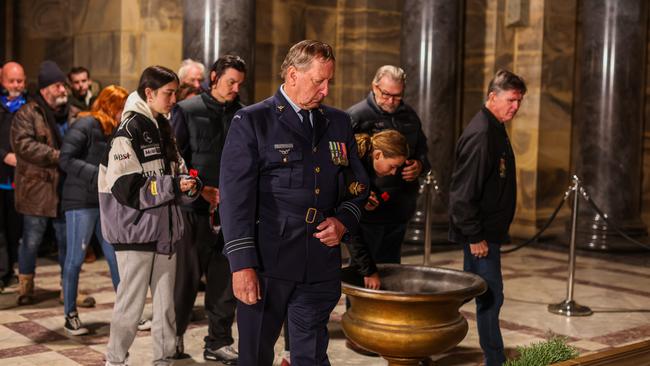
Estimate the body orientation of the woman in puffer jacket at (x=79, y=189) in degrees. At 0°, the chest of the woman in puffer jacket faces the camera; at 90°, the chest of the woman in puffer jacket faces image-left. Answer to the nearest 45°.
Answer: approximately 270°

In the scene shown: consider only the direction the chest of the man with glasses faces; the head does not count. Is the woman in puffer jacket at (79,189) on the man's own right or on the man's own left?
on the man's own right

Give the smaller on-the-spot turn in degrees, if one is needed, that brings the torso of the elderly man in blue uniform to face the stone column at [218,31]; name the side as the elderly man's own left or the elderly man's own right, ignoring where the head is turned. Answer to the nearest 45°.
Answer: approximately 135° to the elderly man's own left

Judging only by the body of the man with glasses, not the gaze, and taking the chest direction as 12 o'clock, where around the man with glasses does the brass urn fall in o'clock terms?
The brass urn is roughly at 12 o'clock from the man with glasses.

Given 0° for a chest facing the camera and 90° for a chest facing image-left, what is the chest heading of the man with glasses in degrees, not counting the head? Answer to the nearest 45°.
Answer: approximately 0°

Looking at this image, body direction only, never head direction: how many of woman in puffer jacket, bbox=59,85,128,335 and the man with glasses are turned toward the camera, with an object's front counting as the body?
1

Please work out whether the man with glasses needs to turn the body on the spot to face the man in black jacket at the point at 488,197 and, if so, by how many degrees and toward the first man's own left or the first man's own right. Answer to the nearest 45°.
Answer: approximately 45° to the first man's own left
